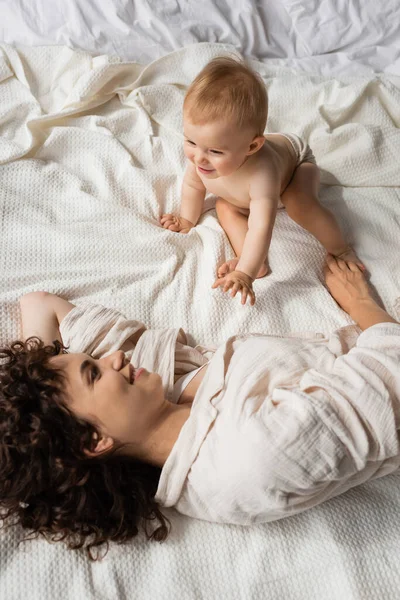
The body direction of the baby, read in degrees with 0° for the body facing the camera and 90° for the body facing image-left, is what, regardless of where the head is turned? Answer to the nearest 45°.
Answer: approximately 45°

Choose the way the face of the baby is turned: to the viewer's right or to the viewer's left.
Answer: to the viewer's left

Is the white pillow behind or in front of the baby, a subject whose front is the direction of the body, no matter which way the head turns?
behind
